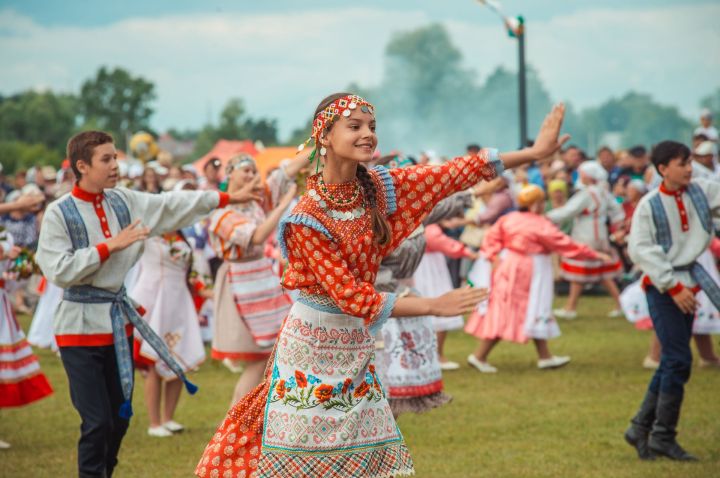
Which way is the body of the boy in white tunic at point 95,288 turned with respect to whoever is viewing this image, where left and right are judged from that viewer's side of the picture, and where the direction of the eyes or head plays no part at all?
facing the viewer and to the right of the viewer

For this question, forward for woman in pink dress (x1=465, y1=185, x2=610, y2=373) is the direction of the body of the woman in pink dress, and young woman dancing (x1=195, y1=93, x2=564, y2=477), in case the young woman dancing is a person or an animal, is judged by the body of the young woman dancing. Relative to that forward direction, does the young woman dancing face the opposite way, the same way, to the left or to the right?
to the right

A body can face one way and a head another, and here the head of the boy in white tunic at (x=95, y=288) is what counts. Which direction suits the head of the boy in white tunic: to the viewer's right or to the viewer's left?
to the viewer's right

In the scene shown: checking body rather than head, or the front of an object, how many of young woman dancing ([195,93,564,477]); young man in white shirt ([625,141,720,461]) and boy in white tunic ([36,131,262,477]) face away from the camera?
0

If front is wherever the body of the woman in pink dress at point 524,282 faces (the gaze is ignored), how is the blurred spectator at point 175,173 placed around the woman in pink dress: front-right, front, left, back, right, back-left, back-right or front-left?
left

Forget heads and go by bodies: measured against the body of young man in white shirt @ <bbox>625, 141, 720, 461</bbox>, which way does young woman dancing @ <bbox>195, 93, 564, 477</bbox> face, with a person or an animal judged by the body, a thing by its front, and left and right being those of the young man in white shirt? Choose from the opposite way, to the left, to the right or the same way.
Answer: the same way

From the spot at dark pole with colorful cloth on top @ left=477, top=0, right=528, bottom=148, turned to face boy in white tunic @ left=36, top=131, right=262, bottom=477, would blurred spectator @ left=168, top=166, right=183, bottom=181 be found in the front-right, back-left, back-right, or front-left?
front-right

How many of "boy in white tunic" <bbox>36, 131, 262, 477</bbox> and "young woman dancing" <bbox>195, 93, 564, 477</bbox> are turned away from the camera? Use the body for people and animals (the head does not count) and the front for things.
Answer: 0

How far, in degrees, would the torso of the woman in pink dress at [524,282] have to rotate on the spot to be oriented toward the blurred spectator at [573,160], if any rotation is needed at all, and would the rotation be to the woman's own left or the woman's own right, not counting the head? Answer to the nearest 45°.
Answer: approximately 45° to the woman's own left

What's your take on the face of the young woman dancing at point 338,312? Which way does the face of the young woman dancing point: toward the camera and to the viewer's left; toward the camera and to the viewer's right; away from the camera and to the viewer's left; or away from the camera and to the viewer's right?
toward the camera and to the viewer's right

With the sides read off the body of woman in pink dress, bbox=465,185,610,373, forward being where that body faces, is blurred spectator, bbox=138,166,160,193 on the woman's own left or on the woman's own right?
on the woman's own left

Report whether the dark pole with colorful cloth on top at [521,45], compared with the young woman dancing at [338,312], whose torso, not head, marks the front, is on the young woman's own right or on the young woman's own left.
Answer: on the young woman's own left

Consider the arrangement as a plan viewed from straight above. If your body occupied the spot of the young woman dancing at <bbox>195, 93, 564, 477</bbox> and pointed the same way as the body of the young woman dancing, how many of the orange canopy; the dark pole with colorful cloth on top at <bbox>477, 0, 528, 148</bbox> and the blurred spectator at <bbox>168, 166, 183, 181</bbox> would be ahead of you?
0
